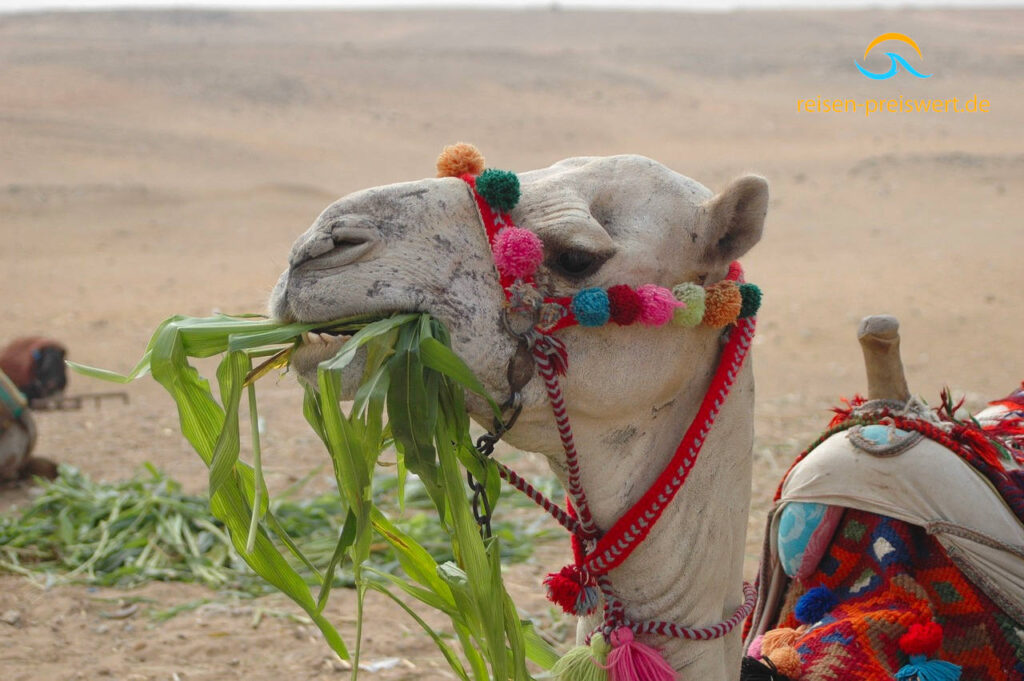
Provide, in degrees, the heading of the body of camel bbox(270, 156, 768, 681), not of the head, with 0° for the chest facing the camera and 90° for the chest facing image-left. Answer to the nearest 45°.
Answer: approximately 90°
